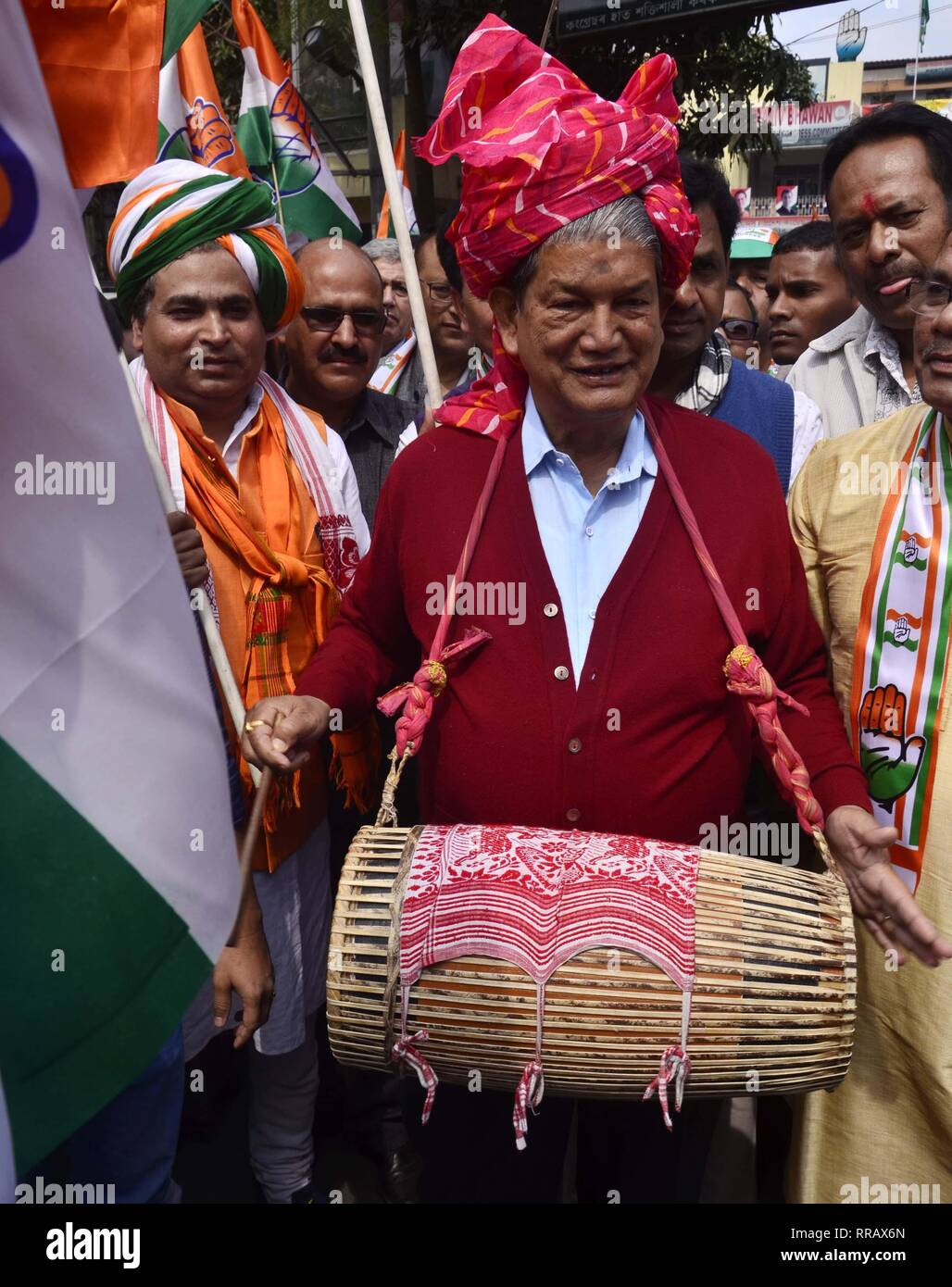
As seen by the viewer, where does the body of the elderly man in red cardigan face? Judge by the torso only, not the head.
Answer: toward the camera

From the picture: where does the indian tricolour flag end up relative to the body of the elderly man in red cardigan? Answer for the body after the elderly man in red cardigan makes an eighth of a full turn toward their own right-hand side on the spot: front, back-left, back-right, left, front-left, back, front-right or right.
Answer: front

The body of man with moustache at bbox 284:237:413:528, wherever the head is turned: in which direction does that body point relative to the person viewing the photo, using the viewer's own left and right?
facing the viewer

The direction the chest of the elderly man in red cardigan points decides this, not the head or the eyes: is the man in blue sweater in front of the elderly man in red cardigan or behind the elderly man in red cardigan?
behind

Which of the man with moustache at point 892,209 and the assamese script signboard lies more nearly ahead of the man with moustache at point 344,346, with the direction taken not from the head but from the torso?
the man with moustache

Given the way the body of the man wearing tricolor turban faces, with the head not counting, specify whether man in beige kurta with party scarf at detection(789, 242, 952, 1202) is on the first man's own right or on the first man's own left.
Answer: on the first man's own left

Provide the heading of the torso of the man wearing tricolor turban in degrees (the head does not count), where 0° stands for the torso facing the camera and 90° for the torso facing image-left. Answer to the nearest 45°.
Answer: approximately 0°
